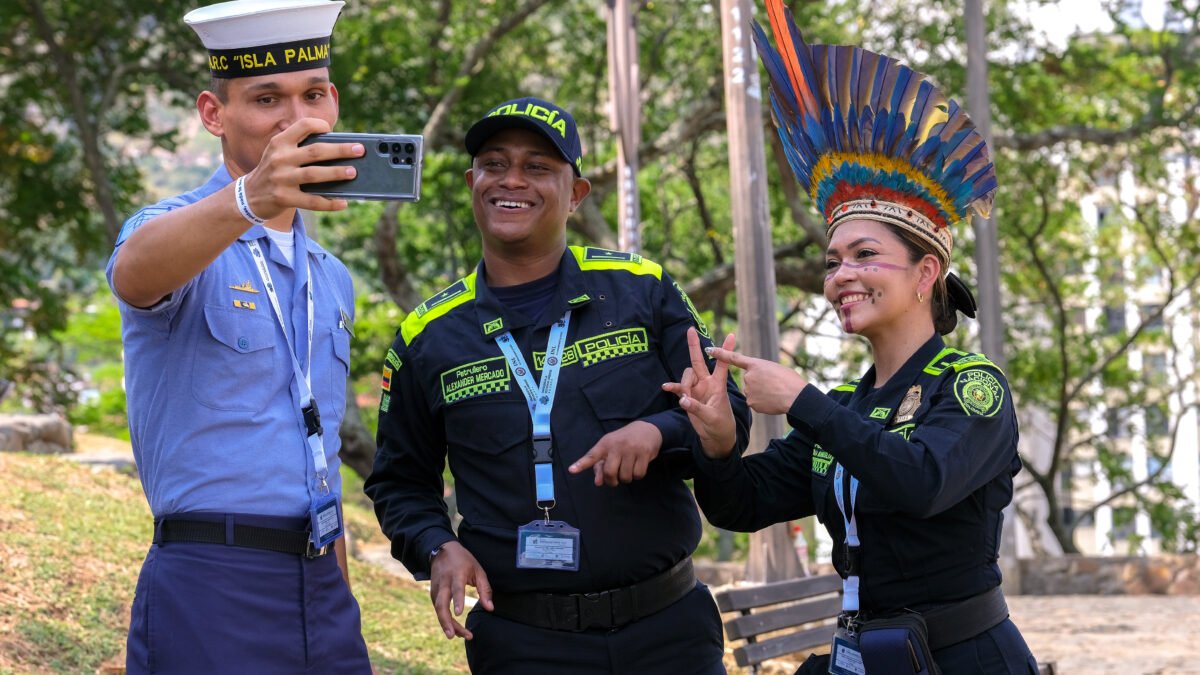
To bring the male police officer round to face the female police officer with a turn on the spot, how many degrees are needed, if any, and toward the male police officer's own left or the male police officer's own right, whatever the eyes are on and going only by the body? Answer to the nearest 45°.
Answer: approximately 90° to the male police officer's own left

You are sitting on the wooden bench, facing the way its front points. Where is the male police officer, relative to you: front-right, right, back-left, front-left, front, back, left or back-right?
front-right

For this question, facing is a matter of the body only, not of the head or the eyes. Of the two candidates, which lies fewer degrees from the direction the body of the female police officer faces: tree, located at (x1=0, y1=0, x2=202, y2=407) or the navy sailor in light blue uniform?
the navy sailor in light blue uniform

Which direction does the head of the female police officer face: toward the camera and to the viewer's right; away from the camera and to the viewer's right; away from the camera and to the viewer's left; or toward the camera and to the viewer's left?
toward the camera and to the viewer's left

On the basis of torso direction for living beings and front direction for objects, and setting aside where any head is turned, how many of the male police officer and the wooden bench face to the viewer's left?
0

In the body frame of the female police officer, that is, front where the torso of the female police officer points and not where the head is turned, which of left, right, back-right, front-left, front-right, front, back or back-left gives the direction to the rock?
right

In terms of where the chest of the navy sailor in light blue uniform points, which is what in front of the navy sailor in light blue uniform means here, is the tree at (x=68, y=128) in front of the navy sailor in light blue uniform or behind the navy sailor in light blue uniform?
behind

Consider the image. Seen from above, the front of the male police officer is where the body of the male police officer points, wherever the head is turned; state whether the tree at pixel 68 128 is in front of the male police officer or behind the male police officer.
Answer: behind

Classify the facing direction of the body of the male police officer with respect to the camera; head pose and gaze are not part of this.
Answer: toward the camera

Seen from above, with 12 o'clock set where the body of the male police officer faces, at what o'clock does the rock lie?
The rock is roughly at 5 o'clock from the male police officer.

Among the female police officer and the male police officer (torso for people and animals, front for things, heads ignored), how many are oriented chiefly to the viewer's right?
0
